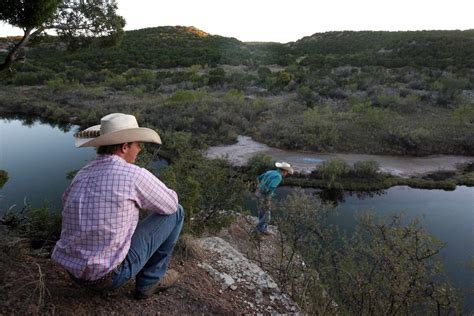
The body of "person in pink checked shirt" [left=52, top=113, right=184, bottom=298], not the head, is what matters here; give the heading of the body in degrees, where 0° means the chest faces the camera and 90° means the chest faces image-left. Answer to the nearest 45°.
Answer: approximately 225°

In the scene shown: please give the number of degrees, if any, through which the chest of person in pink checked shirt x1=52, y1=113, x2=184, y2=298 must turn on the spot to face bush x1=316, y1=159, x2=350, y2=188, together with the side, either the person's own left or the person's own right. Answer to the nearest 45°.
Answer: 0° — they already face it

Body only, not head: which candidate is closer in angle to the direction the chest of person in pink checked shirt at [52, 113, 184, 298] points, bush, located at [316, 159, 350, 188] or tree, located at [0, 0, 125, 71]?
the bush

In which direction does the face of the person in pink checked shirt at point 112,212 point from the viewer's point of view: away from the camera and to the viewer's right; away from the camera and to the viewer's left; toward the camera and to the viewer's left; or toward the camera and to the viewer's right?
away from the camera and to the viewer's right

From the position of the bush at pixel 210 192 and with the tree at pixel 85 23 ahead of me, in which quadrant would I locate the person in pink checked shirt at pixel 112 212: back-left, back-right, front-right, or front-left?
back-left

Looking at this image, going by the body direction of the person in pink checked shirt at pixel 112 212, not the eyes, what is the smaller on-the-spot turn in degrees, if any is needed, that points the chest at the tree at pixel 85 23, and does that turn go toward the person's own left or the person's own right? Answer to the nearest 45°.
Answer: approximately 45° to the person's own left
